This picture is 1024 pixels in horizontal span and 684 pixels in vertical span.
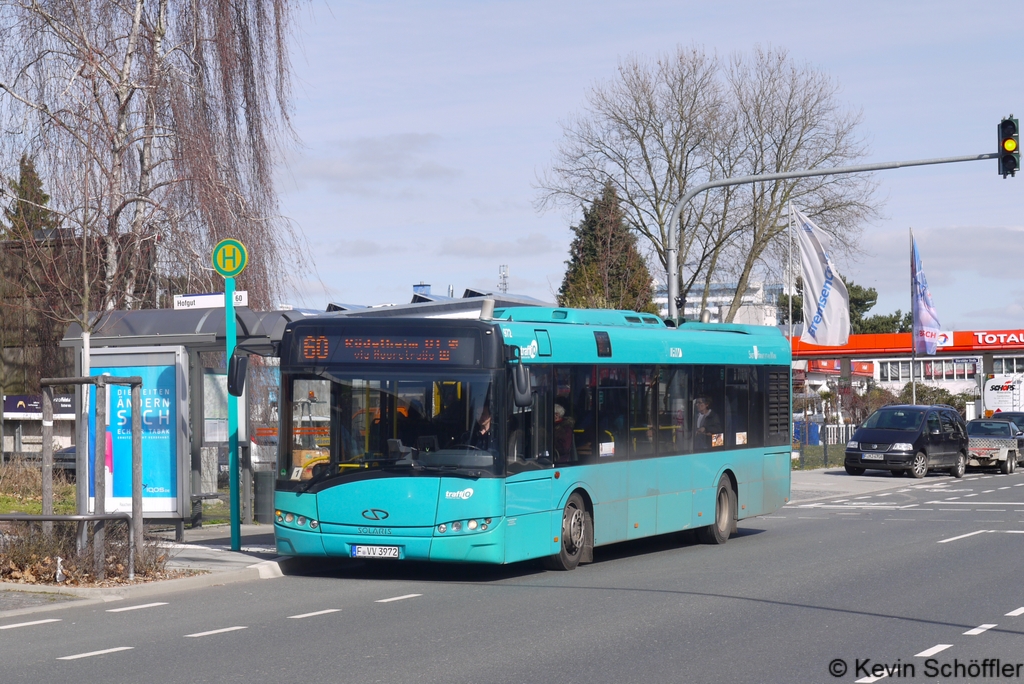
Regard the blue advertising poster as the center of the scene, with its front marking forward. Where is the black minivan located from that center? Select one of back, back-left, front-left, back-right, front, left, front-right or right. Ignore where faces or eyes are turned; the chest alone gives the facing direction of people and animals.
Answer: back-left

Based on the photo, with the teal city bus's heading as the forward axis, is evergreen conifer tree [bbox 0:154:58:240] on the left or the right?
on its right

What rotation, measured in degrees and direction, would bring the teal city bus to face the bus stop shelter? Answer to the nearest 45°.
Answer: approximately 90° to its right

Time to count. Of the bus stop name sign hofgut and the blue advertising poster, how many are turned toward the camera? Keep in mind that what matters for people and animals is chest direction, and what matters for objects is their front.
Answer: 2

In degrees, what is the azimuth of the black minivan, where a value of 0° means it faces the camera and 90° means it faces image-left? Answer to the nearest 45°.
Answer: approximately 45°

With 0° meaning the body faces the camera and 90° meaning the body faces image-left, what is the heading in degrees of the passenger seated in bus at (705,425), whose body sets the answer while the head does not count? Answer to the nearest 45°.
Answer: approximately 45°

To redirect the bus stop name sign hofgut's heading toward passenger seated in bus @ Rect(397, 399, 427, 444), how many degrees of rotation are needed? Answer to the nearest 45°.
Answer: approximately 45° to its left

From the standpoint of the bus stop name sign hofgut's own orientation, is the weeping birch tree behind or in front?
behind

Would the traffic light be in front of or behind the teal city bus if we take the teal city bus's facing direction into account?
behind

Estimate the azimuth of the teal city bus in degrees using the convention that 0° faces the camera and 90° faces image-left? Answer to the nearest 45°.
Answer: approximately 45°

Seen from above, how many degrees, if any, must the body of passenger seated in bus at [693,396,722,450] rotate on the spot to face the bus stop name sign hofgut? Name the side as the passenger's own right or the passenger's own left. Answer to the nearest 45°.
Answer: approximately 45° to the passenger's own right
